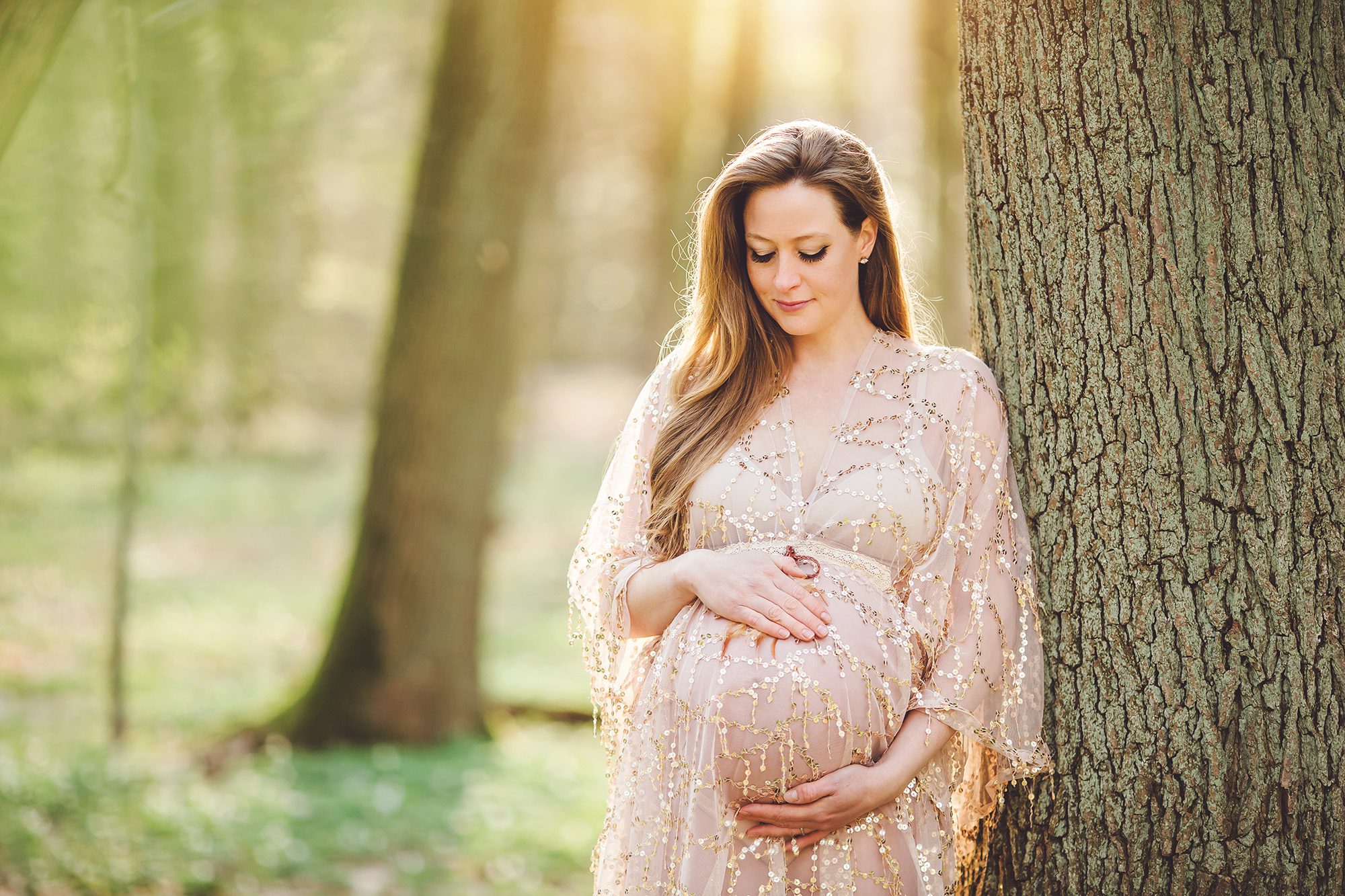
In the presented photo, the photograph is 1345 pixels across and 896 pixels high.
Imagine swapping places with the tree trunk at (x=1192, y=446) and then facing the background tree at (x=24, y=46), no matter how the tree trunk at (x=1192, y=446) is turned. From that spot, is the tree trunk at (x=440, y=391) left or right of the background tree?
right

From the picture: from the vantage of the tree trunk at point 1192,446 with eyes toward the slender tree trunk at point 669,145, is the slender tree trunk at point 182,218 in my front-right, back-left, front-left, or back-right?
front-left

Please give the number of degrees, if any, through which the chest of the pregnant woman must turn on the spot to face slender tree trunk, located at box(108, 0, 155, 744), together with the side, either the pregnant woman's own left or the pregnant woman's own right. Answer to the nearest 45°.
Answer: approximately 135° to the pregnant woman's own right

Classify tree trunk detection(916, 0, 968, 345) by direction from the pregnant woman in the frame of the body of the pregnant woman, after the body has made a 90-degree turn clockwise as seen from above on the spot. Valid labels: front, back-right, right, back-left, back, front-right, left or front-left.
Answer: right

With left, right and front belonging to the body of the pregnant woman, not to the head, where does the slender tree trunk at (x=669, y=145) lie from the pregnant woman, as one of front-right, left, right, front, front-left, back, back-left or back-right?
back

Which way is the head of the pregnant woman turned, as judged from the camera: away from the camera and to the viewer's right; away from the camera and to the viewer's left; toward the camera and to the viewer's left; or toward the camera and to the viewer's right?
toward the camera and to the viewer's left

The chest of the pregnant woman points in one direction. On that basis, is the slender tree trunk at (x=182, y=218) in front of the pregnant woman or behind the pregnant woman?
behind

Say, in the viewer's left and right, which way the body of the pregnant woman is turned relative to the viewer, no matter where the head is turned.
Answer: facing the viewer

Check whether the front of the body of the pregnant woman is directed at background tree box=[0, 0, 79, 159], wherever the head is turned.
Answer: no

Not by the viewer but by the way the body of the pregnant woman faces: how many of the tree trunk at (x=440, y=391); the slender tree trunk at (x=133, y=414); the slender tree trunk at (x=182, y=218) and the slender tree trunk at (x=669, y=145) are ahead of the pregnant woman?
0

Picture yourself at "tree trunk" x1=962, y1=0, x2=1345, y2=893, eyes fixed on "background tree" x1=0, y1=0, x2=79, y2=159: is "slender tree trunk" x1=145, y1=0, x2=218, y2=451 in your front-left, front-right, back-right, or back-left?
front-right
